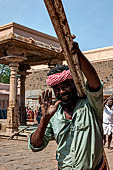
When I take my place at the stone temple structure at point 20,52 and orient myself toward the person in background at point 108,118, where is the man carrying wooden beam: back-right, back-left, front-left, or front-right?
front-right

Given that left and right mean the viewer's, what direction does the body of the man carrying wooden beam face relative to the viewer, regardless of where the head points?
facing the viewer and to the left of the viewer

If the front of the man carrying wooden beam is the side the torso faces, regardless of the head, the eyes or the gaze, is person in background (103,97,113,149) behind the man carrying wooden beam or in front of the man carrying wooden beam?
behind

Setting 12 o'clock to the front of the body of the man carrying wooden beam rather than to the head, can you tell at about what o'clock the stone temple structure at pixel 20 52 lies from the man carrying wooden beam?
The stone temple structure is roughly at 4 o'clock from the man carrying wooden beam.

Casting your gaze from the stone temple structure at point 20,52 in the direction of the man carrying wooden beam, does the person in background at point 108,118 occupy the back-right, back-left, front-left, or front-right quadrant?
front-left

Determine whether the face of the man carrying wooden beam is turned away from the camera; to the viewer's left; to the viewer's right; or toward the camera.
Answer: toward the camera
